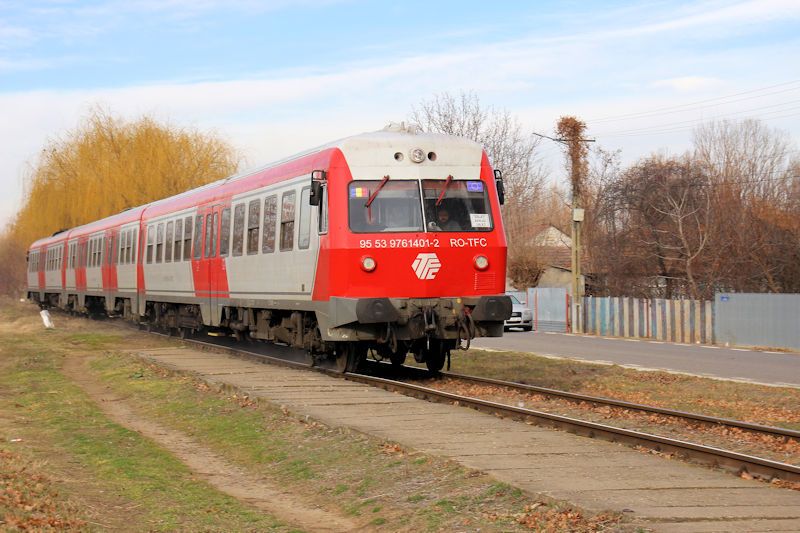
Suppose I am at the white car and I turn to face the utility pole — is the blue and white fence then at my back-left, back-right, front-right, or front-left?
front-right

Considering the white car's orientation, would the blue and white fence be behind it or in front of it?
in front

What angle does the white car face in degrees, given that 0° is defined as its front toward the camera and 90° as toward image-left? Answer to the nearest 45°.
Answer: approximately 315°

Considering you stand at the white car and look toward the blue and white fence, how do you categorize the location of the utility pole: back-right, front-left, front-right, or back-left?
front-left
